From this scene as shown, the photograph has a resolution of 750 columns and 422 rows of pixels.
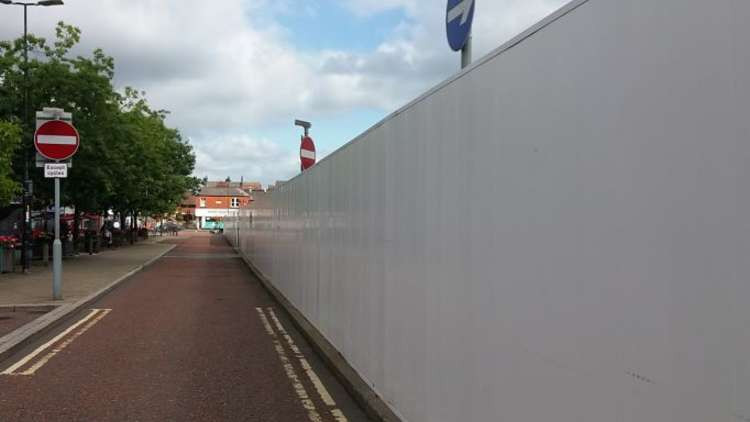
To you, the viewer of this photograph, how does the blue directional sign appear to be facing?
facing the viewer and to the left of the viewer

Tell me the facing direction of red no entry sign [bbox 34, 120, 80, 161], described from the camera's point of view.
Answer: facing the viewer

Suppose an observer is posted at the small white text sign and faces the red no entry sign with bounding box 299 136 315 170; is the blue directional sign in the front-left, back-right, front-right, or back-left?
front-right

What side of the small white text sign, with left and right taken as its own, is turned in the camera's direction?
front

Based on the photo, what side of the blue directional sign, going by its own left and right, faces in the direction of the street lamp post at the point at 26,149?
right

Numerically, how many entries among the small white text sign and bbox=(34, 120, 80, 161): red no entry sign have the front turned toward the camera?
2

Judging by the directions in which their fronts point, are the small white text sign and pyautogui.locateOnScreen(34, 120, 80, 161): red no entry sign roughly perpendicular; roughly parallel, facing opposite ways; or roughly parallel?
roughly parallel
